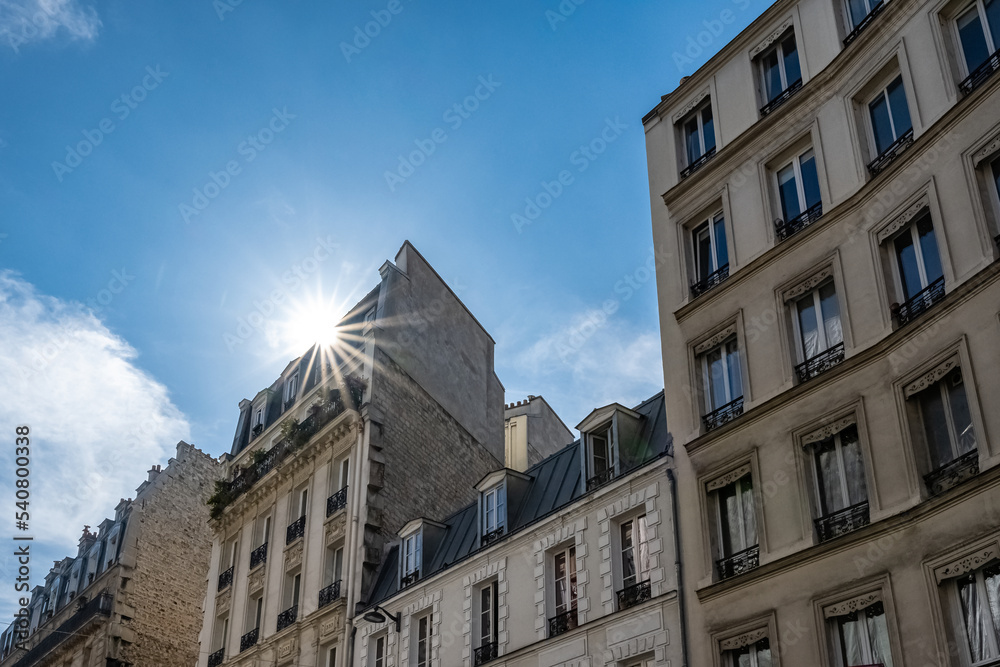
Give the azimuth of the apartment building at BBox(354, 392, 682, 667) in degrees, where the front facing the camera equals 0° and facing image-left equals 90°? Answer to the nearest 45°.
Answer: approximately 45°

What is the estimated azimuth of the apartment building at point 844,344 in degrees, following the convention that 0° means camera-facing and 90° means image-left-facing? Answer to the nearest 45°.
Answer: approximately 45°

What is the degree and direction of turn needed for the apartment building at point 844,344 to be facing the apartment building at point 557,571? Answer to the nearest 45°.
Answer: approximately 90° to its right

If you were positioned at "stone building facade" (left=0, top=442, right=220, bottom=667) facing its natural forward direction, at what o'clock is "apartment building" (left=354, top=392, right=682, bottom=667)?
The apartment building is roughly at 10 o'clock from the stone building facade.

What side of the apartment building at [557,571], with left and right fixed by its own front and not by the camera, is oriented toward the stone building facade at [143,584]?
right
